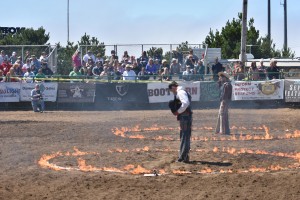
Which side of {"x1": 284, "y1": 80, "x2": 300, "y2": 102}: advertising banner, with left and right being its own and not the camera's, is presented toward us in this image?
front

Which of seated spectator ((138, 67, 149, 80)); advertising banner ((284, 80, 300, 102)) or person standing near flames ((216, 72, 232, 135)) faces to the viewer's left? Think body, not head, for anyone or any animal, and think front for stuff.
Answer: the person standing near flames

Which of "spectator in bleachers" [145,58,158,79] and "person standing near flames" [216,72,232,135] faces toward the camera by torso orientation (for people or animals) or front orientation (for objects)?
the spectator in bleachers

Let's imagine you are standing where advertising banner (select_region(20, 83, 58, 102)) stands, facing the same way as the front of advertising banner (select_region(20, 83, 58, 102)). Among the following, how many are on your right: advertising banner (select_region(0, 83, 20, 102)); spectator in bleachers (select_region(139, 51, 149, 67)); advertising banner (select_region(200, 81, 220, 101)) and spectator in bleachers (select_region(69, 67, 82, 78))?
1

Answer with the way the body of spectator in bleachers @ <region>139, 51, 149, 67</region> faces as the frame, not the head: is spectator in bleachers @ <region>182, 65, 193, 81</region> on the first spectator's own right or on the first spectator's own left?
on the first spectator's own left

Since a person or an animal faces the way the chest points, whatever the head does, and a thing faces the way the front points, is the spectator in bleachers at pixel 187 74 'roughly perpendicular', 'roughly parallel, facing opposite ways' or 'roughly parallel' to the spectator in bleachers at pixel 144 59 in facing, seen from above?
roughly parallel

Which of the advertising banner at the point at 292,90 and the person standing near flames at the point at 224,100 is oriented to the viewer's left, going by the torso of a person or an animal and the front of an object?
the person standing near flames

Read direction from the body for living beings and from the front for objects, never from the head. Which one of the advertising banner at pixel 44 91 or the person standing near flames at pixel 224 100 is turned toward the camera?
the advertising banner

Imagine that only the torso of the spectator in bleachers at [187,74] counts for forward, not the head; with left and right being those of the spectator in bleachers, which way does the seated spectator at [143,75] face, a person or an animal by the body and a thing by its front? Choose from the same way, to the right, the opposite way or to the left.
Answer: the same way

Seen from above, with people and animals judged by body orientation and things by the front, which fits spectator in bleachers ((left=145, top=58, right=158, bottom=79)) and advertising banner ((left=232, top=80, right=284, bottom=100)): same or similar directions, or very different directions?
same or similar directions

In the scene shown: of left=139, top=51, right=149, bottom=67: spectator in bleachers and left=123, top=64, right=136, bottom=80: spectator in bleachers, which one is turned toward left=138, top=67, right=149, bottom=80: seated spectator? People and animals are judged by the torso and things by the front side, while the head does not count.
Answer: left=139, top=51, right=149, bottom=67: spectator in bleachers

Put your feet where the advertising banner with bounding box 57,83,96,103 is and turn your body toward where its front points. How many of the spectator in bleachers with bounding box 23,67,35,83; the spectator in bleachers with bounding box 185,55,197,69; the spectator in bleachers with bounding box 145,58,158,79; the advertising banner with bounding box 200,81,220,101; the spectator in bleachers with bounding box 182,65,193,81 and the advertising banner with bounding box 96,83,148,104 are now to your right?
1

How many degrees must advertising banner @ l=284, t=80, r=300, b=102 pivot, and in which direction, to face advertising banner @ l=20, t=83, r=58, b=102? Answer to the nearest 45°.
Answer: approximately 90° to its right

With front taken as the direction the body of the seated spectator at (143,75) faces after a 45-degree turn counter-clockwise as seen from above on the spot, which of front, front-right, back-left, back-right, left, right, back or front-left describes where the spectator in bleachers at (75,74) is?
back-right

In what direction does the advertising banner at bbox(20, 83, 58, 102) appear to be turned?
toward the camera

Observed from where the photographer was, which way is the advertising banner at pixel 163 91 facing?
facing the viewer

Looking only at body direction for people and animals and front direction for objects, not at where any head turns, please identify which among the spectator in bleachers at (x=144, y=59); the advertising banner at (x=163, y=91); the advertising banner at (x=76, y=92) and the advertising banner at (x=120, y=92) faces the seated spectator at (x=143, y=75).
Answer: the spectator in bleachers

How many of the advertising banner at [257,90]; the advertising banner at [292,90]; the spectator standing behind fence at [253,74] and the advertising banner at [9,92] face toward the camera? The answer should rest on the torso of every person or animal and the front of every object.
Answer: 4
